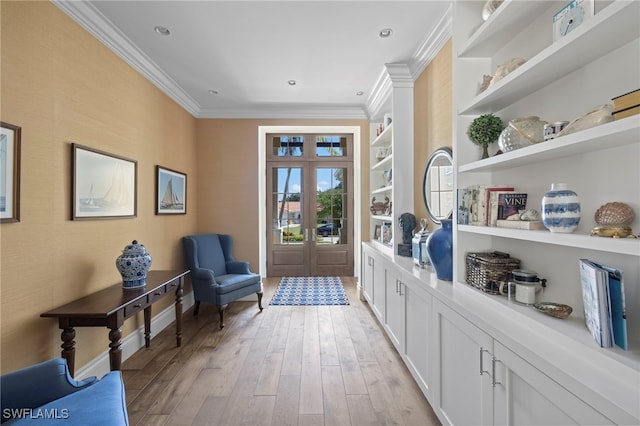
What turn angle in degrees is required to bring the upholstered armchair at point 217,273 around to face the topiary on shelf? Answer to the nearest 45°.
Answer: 0° — it already faces it

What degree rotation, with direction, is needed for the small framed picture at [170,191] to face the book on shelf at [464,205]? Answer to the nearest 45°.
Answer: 0° — it already faces it

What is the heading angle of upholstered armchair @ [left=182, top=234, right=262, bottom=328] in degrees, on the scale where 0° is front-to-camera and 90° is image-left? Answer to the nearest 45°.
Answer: approximately 315°

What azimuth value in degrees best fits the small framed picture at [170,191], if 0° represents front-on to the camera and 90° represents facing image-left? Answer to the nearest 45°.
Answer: approximately 315°

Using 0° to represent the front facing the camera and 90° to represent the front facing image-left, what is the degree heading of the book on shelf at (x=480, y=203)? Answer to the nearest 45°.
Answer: approximately 45°
